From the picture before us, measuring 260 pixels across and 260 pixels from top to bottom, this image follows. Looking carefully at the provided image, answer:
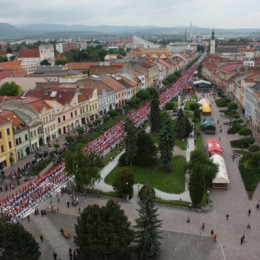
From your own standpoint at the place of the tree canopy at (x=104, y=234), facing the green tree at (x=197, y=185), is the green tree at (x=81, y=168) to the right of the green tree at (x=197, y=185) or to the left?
left

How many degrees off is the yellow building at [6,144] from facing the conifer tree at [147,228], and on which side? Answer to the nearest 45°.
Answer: approximately 45° to its right

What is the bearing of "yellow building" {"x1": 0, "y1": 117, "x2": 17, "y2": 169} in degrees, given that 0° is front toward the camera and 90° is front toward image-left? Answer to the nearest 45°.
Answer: approximately 315°

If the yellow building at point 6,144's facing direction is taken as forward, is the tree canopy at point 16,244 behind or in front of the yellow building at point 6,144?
in front

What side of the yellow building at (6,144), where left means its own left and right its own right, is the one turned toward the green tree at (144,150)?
front

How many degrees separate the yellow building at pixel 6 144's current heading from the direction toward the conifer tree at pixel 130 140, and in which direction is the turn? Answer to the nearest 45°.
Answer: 0° — it already faces it

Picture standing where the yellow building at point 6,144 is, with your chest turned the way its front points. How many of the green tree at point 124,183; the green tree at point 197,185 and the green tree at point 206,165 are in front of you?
3

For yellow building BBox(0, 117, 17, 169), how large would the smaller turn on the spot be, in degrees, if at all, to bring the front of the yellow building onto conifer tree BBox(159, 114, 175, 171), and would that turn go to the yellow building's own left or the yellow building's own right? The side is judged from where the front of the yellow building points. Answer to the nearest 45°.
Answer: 0° — it already faces it

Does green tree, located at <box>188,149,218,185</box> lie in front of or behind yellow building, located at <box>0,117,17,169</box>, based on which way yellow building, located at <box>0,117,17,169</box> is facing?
in front

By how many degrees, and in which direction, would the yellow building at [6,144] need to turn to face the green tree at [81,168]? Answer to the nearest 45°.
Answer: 0° — it already faces it

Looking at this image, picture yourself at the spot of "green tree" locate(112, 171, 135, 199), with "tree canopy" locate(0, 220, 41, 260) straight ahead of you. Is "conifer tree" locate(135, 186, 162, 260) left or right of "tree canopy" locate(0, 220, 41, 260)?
left

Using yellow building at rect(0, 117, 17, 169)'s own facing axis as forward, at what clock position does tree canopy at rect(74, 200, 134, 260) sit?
The tree canopy is roughly at 1 o'clock from the yellow building.

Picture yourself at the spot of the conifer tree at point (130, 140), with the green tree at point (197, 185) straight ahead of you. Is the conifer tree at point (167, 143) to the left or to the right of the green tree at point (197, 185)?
left
